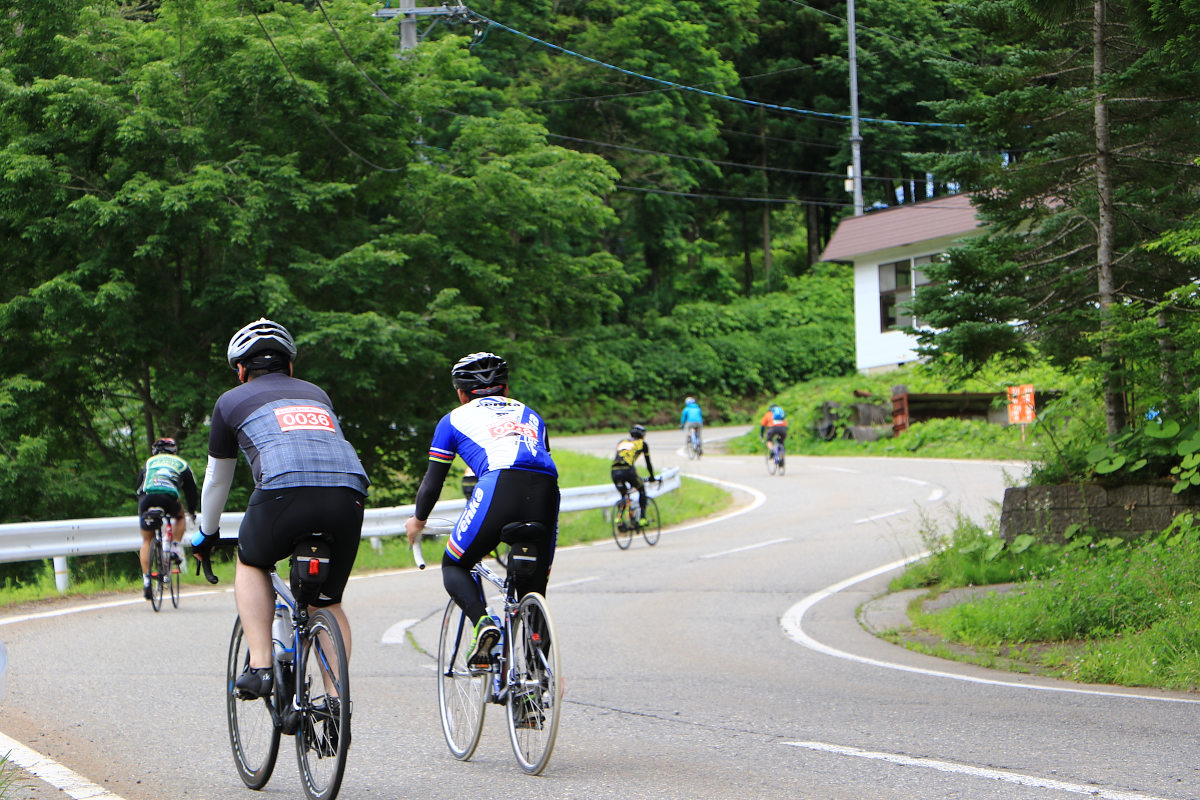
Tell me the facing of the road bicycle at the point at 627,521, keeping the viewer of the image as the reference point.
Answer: facing away from the viewer and to the right of the viewer

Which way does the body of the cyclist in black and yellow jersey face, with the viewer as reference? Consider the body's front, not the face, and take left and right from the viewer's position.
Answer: facing away from the viewer and to the right of the viewer

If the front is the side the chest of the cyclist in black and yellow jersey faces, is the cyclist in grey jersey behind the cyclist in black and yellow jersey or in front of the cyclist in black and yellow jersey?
behind

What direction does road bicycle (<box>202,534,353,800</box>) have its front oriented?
away from the camera

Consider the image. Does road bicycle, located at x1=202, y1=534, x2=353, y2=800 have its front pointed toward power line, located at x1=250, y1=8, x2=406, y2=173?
yes

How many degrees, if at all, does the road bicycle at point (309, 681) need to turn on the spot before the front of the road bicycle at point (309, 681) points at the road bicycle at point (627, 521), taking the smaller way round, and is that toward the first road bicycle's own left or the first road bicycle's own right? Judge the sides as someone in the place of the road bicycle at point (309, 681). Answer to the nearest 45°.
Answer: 0° — it already faces it

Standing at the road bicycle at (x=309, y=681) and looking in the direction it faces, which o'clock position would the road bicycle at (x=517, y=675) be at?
the road bicycle at (x=517, y=675) is roughly at 2 o'clock from the road bicycle at (x=309, y=681).

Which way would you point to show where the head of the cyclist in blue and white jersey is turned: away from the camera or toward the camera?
away from the camera
